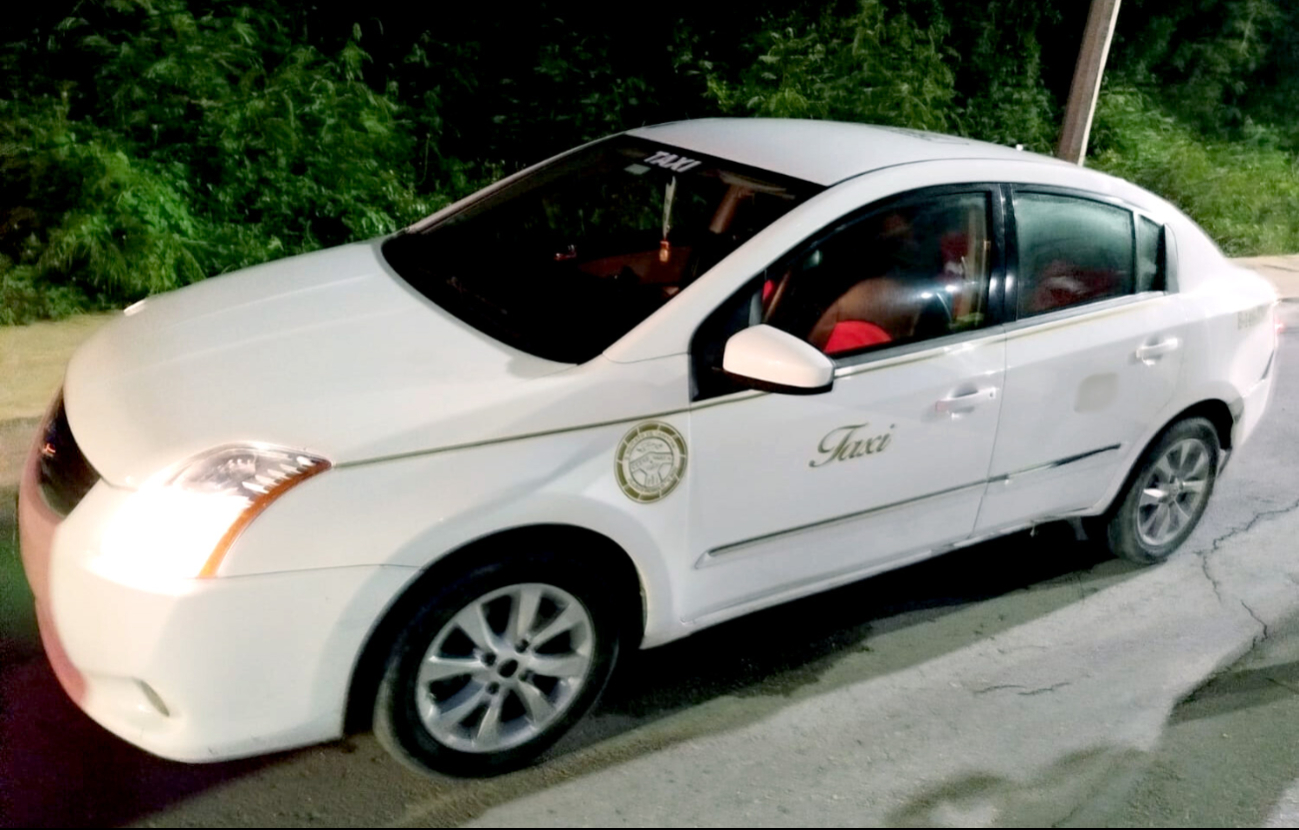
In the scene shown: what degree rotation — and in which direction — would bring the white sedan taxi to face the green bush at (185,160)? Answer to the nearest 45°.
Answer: approximately 90° to its right

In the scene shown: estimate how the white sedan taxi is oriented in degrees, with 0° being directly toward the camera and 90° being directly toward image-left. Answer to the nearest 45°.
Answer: approximately 45°

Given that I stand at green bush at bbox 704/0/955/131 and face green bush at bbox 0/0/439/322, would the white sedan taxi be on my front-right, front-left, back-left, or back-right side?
front-left

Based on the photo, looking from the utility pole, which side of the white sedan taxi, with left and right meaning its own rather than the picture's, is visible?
back

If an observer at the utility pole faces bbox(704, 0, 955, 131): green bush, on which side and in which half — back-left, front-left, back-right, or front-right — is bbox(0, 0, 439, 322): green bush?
front-left

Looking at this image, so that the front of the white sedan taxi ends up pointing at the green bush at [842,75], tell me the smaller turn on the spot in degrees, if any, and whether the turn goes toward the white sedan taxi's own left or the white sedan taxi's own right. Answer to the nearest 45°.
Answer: approximately 135° to the white sedan taxi's own right

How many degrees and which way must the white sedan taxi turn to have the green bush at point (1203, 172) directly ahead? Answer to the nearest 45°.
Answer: approximately 180°

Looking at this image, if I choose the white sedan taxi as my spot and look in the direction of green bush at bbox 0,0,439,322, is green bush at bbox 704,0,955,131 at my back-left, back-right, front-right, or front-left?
front-right
